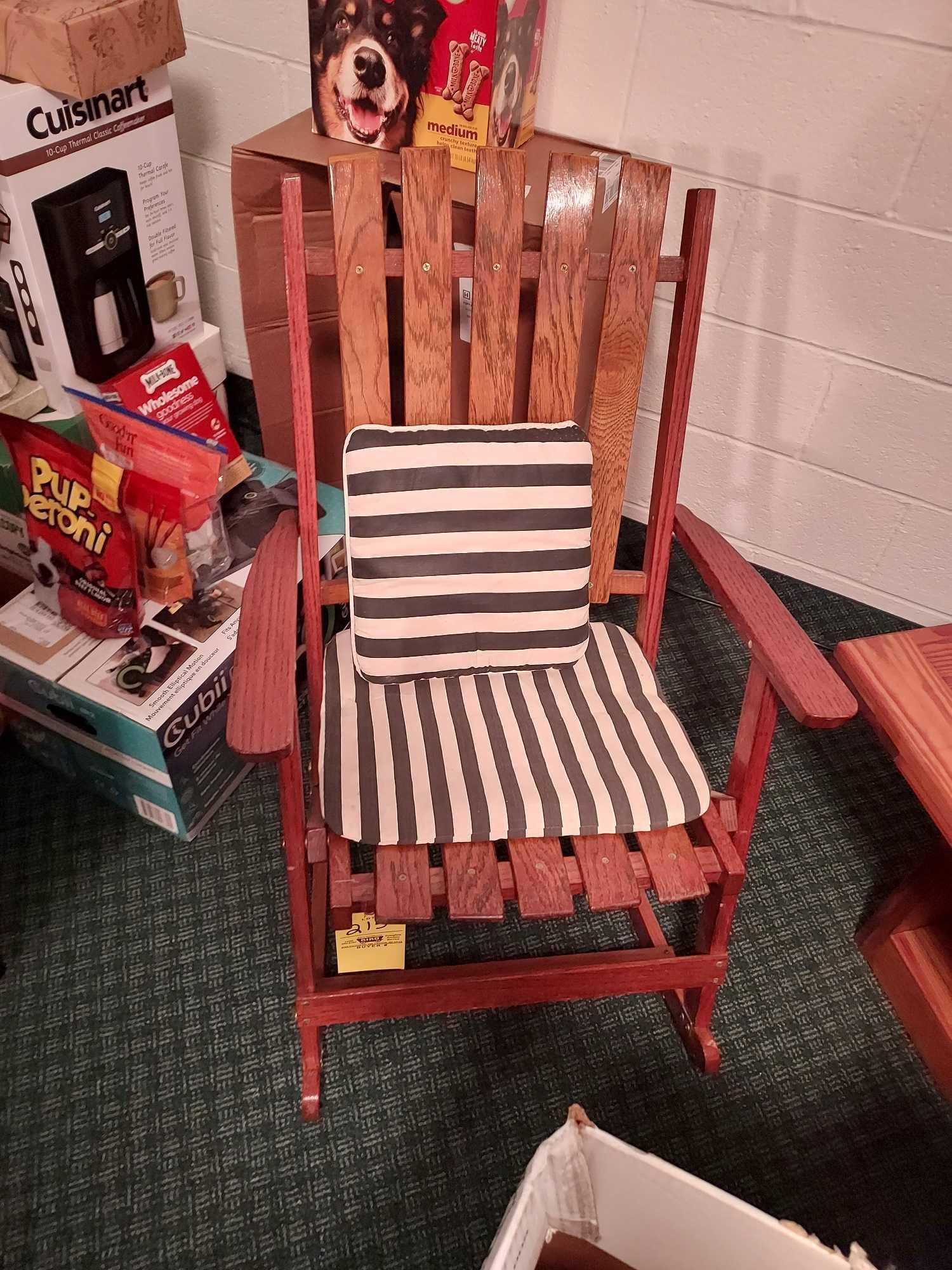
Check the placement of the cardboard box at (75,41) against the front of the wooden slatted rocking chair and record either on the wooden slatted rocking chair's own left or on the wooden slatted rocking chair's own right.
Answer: on the wooden slatted rocking chair's own right

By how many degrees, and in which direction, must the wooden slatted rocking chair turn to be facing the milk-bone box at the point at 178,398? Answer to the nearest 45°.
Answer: approximately 135° to its right

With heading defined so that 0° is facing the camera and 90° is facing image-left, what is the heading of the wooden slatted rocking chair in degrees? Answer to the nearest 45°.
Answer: approximately 0°

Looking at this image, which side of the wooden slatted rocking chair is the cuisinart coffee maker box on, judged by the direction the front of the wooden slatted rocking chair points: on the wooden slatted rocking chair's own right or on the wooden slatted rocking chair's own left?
on the wooden slatted rocking chair's own right

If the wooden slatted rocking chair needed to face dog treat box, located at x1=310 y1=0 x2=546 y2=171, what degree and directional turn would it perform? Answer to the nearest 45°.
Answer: approximately 180°

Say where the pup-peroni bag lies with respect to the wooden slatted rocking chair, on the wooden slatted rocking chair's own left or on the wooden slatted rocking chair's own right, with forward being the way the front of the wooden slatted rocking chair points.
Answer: on the wooden slatted rocking chair's own right
